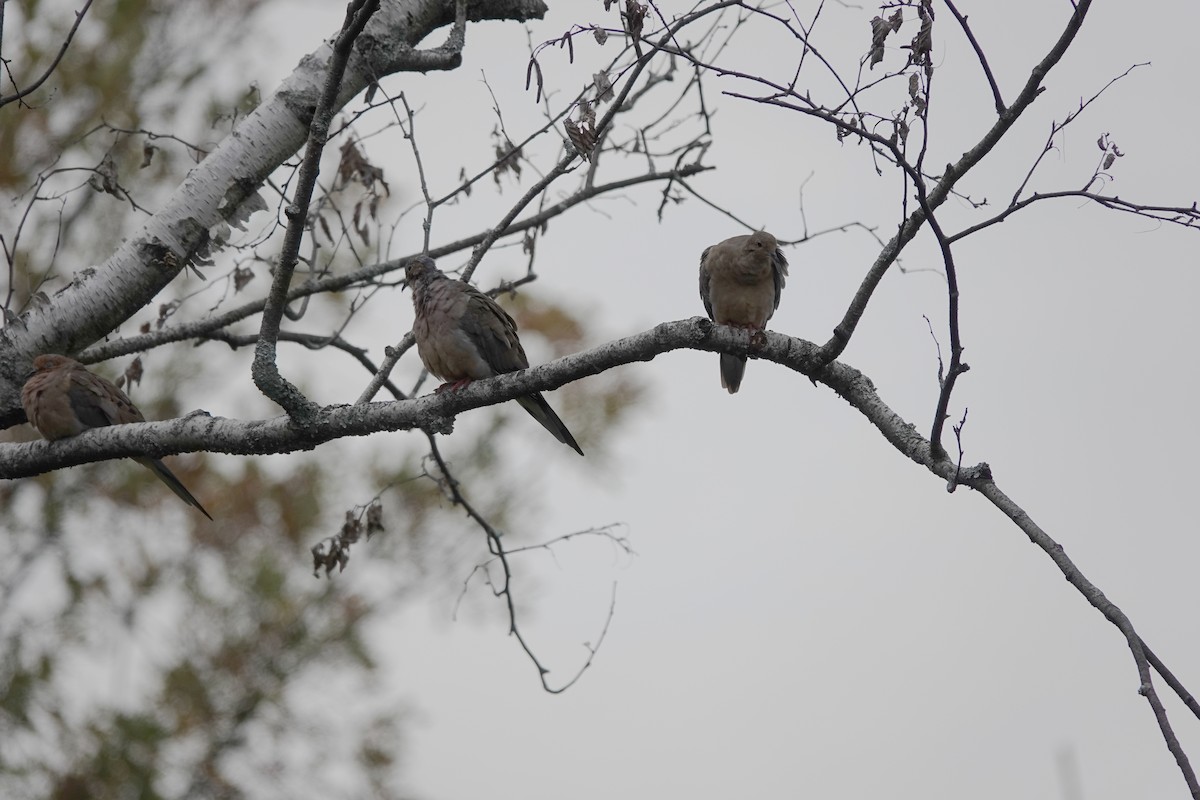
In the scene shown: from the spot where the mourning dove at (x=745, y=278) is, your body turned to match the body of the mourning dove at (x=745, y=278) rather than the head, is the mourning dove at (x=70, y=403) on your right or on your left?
on your right

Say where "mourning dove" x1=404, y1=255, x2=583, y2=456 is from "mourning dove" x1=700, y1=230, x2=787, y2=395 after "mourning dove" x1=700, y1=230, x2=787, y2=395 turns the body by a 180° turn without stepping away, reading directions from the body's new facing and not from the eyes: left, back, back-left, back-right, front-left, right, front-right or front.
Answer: back-left

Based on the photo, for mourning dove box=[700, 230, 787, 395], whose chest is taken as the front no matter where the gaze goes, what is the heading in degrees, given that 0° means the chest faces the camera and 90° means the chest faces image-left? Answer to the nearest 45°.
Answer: approximately 0°
